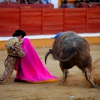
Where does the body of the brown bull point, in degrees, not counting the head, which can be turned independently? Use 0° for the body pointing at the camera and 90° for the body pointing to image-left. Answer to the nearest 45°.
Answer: approximately 180°
